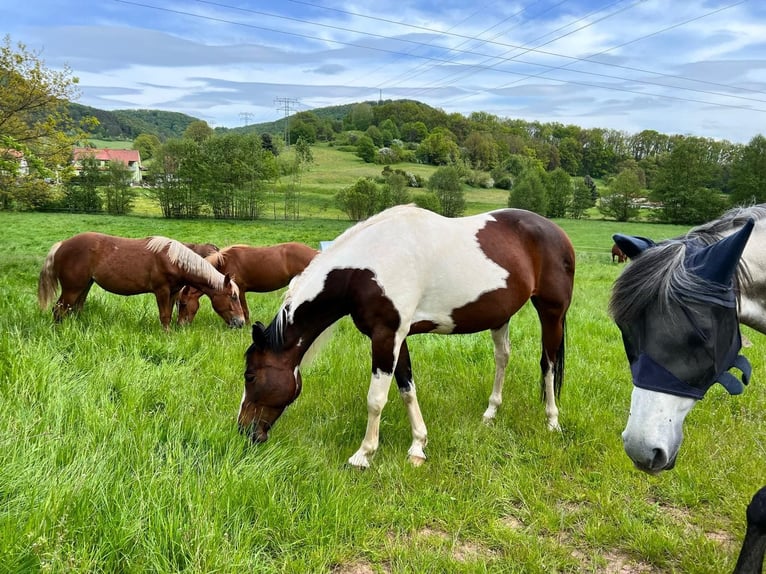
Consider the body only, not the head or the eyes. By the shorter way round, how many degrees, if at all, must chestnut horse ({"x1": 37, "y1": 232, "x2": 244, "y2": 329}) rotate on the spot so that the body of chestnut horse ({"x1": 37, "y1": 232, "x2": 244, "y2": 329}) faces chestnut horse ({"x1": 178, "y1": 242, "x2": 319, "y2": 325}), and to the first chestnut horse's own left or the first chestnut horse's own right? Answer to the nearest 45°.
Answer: approximately 45° to the first chestnut horse's own left

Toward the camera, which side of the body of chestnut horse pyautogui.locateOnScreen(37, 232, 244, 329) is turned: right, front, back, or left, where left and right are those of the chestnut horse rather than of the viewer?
right

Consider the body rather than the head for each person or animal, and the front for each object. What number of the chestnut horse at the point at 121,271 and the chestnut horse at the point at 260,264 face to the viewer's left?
1

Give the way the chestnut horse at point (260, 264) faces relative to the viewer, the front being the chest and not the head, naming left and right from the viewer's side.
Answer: facing to the left of the viewer

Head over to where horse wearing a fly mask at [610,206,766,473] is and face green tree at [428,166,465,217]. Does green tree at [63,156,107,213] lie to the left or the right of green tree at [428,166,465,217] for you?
left

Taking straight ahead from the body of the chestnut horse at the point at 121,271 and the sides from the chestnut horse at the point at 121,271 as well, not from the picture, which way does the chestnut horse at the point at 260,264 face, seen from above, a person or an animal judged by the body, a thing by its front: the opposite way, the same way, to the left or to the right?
the opposite way

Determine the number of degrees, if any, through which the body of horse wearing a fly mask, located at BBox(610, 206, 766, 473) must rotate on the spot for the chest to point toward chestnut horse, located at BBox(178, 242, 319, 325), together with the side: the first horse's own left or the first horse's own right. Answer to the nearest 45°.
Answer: approximately 90° to the first horse's own right
